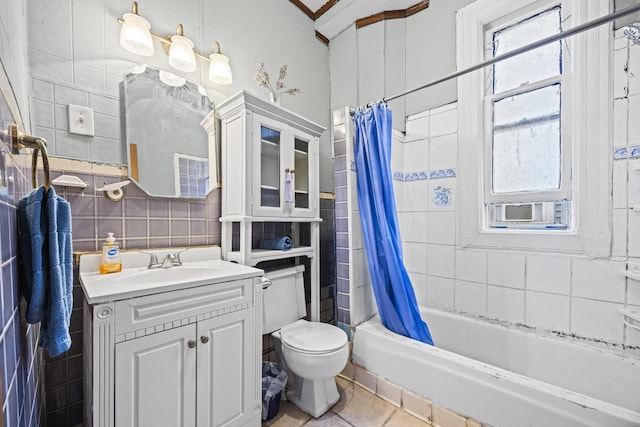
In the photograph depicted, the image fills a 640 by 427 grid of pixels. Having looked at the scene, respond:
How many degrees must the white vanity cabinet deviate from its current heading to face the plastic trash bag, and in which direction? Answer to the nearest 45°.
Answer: approximately 90° to its left

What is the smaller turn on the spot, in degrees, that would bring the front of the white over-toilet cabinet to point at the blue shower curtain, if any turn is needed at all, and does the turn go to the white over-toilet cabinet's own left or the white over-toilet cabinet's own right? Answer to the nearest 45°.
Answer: approximately 45° to the white over-toilet cabinet's own left

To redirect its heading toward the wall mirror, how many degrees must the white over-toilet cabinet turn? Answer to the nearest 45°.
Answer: approximately 135° to its right

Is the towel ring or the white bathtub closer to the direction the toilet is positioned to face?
the white bathtub
